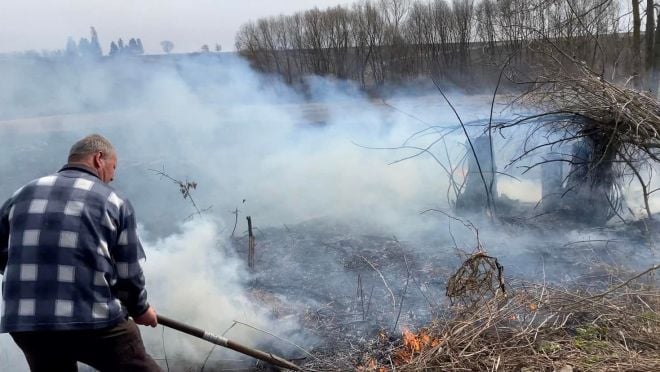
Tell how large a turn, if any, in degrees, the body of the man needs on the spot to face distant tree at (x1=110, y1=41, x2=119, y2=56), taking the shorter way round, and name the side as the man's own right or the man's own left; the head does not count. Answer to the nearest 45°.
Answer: approximately 45° to the man's own left

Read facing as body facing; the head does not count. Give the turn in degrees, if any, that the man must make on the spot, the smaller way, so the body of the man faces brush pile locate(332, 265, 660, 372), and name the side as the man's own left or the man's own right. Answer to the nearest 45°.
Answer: approximately 45° to the man's own right

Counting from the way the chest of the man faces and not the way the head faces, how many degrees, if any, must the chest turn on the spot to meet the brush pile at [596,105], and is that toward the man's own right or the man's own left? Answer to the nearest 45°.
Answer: approximately 45° to the man's own right

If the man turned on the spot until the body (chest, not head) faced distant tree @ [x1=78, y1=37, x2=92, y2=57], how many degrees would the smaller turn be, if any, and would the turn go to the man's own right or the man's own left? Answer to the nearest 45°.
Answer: approximately 45° to the man's own left

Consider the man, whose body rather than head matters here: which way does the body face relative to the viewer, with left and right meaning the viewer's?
facing away from the viewer and to the right of the viewer

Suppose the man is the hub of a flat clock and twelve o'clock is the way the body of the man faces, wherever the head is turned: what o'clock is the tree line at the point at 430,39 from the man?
The tree line is roughly at 12 o'clock from the man.

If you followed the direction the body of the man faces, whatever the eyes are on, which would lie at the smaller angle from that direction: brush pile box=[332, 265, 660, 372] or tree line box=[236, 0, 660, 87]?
the tree line

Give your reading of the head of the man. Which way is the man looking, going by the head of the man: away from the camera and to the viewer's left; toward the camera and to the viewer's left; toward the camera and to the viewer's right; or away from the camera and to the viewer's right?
away from the camera and to the viewer's right
